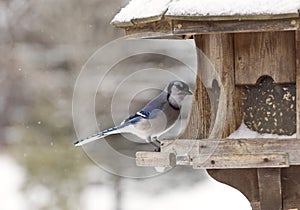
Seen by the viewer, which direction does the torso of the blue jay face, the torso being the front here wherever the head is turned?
to the viewer's right
